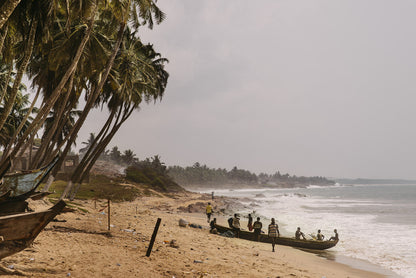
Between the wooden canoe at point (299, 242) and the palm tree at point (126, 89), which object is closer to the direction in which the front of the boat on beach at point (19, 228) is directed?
the wooden canoe

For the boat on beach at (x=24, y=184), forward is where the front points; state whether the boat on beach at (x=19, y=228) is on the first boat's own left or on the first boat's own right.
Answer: on the first boat's own right

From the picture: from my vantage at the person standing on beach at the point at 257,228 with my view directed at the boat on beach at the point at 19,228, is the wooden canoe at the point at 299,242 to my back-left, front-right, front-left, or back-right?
back-left

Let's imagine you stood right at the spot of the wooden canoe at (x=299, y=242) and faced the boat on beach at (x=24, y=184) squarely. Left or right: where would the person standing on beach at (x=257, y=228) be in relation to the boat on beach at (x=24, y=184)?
right

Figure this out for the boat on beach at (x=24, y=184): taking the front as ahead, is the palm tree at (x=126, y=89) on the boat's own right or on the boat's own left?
on the boat's own left

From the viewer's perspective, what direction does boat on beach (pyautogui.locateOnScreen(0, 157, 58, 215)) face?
to the viewer's right

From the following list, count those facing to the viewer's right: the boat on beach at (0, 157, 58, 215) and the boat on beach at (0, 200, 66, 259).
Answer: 2

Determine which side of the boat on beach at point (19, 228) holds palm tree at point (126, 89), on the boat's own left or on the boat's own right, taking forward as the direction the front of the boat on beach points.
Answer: on the boat's own left

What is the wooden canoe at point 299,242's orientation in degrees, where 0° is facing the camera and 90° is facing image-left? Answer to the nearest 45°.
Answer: approximately 270°

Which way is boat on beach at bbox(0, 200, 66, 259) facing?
to the viewer's right

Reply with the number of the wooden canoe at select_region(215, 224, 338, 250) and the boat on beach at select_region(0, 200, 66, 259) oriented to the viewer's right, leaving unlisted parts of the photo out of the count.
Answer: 2
